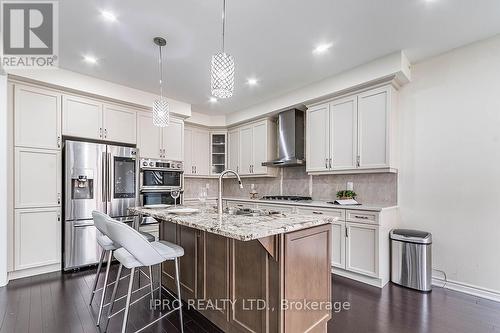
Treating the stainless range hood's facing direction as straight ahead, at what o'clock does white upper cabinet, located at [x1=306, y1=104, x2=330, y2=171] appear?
The white upper cabinet is roughly at 9 o'clock from the stainless range hood.

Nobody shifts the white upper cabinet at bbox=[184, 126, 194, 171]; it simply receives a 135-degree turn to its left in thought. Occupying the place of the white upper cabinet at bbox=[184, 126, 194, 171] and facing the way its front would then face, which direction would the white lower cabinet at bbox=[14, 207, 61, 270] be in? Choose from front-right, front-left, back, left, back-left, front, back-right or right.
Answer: back-left

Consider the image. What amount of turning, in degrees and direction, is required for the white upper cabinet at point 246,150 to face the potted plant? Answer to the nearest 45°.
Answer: approximately 90° to its left

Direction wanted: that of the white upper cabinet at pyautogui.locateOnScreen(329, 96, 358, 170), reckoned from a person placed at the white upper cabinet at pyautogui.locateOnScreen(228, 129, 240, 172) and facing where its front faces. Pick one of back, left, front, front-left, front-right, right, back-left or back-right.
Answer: left

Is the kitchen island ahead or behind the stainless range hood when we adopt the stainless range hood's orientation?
ahead

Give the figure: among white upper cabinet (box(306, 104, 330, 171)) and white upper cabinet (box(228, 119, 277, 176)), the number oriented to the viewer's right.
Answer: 0

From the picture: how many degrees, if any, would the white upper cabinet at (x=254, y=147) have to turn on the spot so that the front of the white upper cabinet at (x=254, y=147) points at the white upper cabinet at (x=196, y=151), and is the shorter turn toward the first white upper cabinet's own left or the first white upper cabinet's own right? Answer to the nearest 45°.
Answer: approximately 45° to the first white upper cabinet's own right

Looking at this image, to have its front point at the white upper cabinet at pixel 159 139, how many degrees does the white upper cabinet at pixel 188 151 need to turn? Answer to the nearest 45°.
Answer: approximately 90° to its right

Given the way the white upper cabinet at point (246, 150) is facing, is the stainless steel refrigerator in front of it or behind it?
in front
